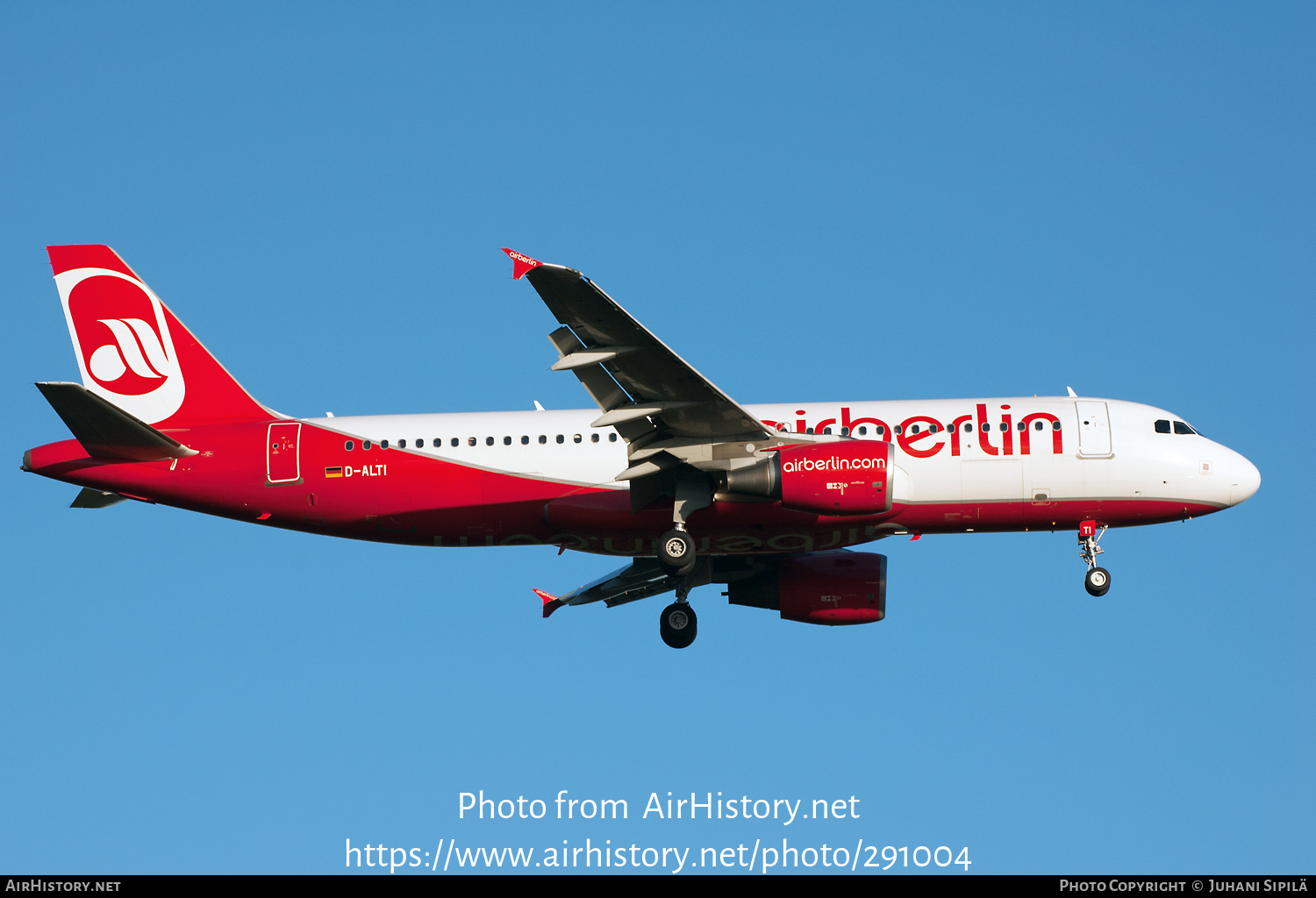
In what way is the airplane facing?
to the viewer's right
